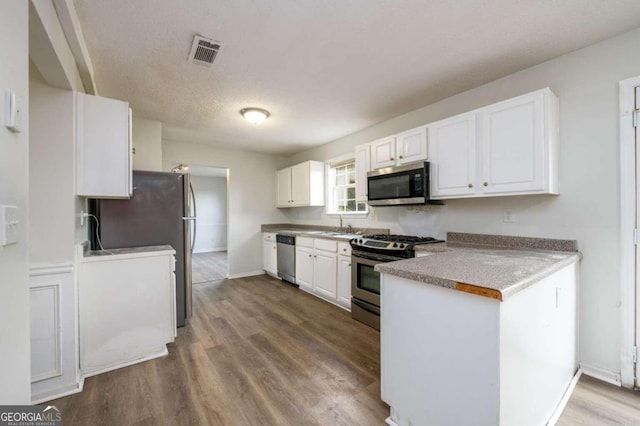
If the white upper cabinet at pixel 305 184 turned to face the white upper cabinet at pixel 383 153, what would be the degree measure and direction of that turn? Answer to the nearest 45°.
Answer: approximately 90° to its left

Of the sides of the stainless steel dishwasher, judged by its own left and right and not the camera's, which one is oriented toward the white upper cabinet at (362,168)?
left

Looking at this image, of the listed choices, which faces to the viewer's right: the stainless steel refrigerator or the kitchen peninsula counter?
the stainless steel refrigerator

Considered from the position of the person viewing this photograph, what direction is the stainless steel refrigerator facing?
facing to the right of the viewer

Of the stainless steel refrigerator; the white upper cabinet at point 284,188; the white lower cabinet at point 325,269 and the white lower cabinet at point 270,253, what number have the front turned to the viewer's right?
1

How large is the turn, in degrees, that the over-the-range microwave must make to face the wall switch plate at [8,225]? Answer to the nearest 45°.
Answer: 0° — it already faces it

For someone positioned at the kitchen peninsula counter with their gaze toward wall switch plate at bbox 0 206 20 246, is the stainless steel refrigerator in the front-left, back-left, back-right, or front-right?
front-right

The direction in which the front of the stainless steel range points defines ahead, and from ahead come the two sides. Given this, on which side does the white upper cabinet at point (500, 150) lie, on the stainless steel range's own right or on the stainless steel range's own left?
on the stainless steel range's own left
